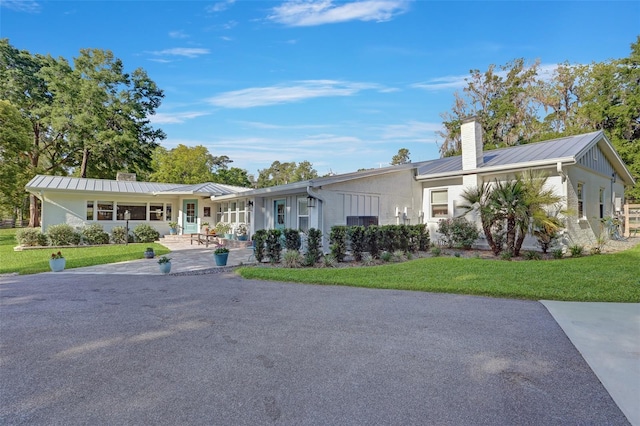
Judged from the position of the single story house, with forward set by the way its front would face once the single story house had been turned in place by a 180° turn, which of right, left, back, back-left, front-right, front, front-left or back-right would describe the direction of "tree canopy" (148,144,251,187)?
front-left

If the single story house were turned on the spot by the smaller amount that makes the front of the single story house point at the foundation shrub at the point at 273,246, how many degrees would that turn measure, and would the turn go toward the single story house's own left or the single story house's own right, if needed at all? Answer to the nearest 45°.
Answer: approximately 45° to the single story house's own right

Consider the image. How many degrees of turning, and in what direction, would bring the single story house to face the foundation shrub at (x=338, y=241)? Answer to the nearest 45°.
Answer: approximately 45° to its right

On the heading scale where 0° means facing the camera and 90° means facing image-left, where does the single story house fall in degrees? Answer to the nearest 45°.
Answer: approximately 0°

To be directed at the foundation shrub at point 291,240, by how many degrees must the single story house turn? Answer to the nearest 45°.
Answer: approximately 45° to its right
